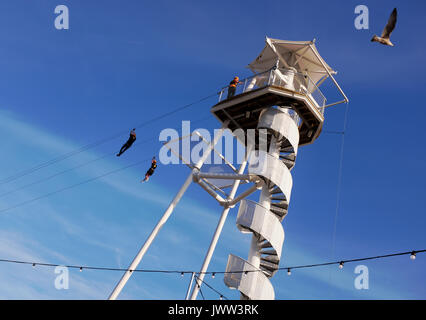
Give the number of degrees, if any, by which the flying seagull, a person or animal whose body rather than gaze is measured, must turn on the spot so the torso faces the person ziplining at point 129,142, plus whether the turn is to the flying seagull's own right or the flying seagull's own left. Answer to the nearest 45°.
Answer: approximately 45° to the flying seagull's own right

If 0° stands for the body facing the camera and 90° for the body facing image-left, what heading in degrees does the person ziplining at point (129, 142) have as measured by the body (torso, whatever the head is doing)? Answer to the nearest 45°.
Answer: approximately 90°

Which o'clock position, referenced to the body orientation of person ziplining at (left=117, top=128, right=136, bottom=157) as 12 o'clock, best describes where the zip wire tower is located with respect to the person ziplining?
The zip wire tower is roughly at 7 o'clock from the person ziplining.

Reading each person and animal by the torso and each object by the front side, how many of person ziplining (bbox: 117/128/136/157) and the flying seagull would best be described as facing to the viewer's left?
2

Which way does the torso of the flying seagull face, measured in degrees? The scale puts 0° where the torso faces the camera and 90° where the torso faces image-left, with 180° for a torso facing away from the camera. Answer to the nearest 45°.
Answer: approximately 90°

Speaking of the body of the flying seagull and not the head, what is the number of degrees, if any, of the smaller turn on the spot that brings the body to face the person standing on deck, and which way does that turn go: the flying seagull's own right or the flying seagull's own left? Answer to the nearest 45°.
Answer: approximately 45° to the flying seagull's own right

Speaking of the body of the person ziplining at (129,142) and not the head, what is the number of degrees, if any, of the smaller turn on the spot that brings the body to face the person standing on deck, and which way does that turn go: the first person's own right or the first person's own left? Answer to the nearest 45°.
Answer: approximately 135° to the first person's own left
